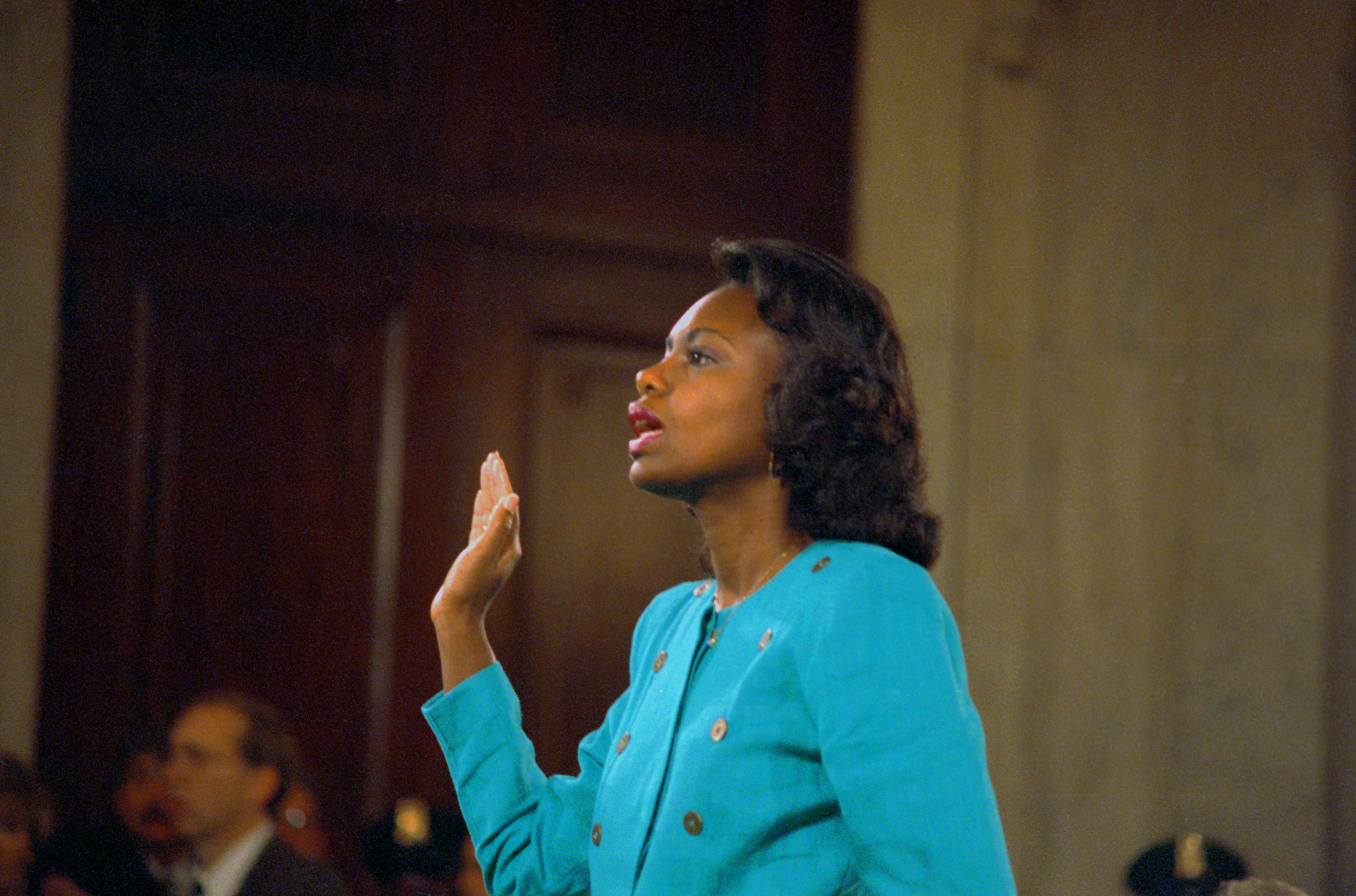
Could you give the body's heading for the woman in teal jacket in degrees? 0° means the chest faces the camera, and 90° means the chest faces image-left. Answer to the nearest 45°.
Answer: approximately 45°

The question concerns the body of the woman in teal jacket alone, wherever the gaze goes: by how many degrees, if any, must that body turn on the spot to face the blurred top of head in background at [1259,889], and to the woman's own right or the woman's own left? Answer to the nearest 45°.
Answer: approximately 180°

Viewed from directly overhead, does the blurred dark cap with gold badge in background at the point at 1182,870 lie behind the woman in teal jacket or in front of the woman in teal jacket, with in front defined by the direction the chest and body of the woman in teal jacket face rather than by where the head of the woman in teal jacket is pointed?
behind

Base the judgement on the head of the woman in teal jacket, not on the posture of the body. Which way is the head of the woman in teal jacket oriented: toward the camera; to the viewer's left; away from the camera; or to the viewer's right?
to the viewer's left

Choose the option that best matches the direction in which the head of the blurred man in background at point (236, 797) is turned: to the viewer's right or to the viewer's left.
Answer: to the viewer's left
